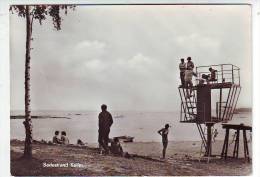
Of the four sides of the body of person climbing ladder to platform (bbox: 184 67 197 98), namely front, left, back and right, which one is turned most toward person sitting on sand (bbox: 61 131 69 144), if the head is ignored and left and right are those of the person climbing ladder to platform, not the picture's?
left

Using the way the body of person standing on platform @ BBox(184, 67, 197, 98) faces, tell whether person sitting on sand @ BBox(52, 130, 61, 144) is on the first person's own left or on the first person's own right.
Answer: on the first person's own left

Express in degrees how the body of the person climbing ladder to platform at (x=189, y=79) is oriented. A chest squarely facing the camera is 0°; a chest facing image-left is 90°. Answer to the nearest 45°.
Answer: approximately 180°
